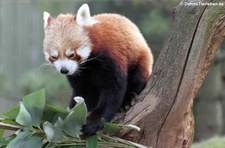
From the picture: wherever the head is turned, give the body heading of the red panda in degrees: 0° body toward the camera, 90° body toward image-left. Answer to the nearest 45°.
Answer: approximately 45°
